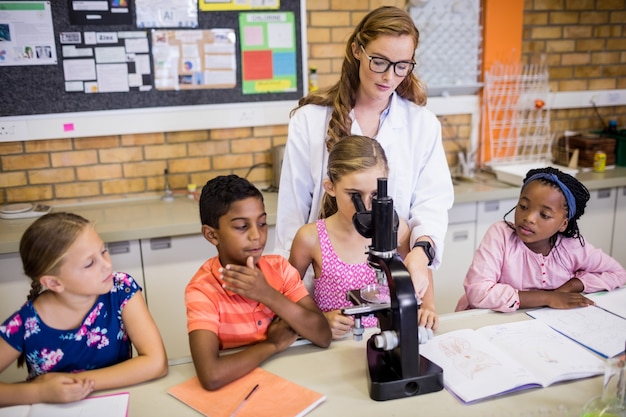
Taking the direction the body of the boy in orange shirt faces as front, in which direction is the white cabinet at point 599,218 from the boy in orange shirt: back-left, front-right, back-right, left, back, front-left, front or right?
left

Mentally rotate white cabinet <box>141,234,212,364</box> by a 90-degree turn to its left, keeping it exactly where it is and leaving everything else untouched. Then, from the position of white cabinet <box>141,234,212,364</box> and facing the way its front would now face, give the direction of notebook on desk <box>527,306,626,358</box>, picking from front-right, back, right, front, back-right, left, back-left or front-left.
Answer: front-right

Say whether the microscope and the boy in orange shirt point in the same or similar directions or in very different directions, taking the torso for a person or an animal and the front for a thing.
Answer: very different directions

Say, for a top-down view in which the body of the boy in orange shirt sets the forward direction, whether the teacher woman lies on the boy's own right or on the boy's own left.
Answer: on the boy's own left

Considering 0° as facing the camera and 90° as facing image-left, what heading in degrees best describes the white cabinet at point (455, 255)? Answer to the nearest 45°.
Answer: approximately 0°

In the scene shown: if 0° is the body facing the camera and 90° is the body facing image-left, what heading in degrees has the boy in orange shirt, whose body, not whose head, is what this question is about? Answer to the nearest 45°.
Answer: approximately 315°

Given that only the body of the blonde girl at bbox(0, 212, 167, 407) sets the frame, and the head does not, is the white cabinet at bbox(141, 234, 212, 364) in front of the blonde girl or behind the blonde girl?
behind

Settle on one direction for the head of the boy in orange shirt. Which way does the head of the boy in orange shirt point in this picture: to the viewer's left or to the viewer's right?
to the viewer's right

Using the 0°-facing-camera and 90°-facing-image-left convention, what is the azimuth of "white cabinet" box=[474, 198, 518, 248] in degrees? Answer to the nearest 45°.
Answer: approximately 0°
